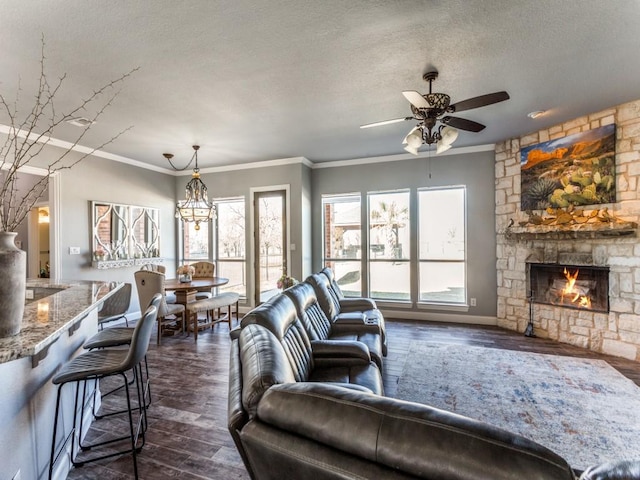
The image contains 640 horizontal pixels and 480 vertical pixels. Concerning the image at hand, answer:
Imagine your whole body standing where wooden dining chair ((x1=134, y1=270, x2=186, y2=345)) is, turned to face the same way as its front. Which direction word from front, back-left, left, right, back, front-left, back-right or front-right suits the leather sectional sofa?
back-right

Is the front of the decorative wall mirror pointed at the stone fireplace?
yes

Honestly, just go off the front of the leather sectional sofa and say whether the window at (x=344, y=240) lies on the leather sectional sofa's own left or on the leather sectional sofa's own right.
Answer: on the leather sectional sofa's own left

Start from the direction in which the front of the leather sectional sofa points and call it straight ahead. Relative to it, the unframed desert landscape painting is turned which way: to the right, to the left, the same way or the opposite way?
the opposite way

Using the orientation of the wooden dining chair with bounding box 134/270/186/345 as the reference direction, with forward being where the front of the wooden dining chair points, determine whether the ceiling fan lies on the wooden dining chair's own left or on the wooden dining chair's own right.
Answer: on the wooden dining chair's own right

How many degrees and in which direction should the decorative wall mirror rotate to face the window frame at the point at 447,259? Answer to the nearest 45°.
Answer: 0° — it already faces it

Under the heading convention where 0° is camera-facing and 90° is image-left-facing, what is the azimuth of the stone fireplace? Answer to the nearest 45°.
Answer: approximately 45°

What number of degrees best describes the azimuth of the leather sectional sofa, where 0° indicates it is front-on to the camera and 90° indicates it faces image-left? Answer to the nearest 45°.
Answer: approximately 225°
